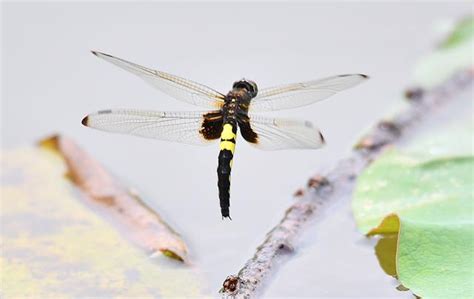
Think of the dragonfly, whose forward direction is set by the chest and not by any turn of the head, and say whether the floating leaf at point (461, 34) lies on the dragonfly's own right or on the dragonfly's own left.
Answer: on the dragonfly's own right

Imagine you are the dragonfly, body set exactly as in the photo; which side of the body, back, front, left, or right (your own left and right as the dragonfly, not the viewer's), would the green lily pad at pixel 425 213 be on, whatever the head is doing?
right

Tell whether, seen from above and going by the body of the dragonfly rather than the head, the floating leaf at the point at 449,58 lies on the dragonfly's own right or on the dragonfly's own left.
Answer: on the dragonfly's own right

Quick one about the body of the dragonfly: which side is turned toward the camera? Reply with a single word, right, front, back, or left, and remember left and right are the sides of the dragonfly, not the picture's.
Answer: back
